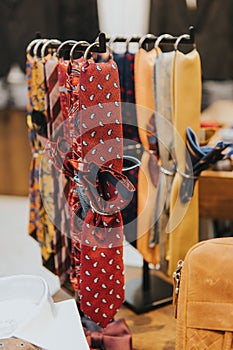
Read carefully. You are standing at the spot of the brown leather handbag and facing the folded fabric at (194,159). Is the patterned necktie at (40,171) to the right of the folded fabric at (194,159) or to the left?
left

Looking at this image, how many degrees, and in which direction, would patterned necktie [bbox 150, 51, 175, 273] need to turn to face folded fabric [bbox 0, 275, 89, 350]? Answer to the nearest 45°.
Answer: approximately 45° to its right

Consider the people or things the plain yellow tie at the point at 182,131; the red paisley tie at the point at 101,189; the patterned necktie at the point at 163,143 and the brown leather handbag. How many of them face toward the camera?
4

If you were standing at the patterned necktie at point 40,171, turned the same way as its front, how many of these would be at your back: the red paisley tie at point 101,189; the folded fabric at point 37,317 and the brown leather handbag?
0

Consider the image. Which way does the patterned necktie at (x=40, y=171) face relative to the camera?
toward the camera

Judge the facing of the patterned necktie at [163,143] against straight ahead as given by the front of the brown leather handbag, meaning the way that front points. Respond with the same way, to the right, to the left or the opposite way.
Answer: the same way

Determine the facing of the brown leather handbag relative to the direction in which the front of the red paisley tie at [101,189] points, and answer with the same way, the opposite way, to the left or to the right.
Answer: the same way

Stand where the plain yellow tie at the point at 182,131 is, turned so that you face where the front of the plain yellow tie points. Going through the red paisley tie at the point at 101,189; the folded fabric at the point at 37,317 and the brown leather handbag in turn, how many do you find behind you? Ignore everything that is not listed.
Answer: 0

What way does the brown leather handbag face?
toward the camera

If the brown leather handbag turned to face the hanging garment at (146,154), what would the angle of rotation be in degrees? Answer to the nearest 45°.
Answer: approximately 180°

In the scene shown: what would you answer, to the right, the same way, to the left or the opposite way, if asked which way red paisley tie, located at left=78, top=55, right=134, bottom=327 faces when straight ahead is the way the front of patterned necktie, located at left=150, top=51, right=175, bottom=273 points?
the same way

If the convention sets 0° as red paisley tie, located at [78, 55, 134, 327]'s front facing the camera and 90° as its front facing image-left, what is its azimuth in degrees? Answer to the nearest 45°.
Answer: approximately 0°

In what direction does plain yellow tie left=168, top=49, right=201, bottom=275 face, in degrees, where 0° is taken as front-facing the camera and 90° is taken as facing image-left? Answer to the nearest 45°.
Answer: approximately 0°

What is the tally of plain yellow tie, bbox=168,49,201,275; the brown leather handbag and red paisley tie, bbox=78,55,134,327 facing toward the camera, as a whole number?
3
